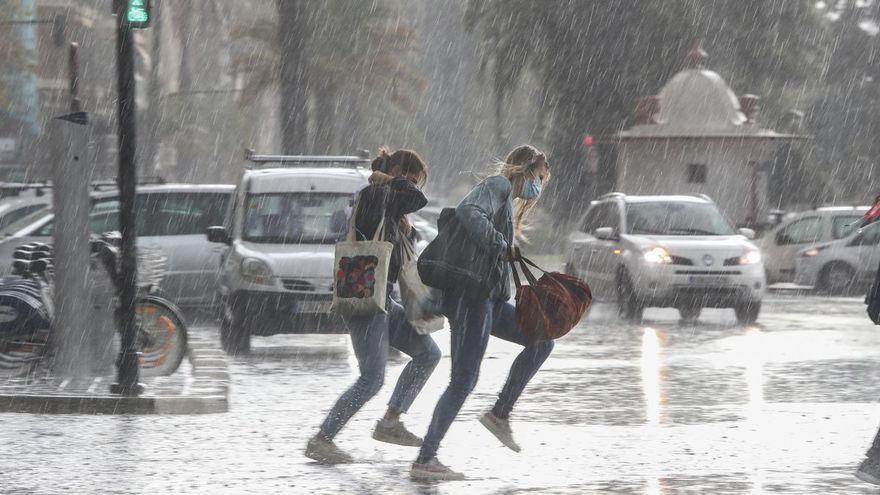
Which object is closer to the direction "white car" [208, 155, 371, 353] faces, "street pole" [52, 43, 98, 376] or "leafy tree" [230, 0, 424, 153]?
the street pole

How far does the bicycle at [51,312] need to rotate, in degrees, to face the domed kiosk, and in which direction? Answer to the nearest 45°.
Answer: approximately 45° to its left

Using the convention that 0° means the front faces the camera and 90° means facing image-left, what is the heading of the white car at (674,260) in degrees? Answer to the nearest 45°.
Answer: approximately 315°

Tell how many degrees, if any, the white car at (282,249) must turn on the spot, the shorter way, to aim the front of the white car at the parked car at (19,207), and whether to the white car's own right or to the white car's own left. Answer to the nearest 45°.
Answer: approximately 135° to the white car's own right

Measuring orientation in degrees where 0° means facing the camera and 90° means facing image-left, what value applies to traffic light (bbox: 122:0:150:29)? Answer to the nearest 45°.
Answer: approximately 0°

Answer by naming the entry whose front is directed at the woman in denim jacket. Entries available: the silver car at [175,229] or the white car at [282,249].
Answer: the white car at [282,249]

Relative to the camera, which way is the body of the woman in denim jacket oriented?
to the viewer's right

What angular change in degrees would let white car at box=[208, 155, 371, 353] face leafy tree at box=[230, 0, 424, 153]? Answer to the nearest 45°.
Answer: approximately 180°

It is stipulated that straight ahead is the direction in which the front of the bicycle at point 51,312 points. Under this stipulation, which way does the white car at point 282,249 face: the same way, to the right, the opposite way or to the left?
to the right

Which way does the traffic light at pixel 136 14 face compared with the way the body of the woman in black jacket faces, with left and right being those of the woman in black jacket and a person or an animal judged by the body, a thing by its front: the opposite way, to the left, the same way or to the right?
to the right

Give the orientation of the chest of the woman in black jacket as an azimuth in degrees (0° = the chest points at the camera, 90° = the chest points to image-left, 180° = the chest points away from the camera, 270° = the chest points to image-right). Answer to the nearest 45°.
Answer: approximately 270°

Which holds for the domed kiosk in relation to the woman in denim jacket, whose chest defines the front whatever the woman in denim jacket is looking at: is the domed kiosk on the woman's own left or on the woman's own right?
on the woman's own left

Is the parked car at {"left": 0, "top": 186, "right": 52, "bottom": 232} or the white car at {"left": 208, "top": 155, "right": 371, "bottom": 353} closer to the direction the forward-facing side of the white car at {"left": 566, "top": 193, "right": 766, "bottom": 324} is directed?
the white car

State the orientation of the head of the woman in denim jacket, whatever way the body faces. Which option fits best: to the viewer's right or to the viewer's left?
to the viewer's right

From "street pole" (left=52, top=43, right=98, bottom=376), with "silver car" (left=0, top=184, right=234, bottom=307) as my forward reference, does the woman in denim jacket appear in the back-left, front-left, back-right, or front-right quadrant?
back-right
